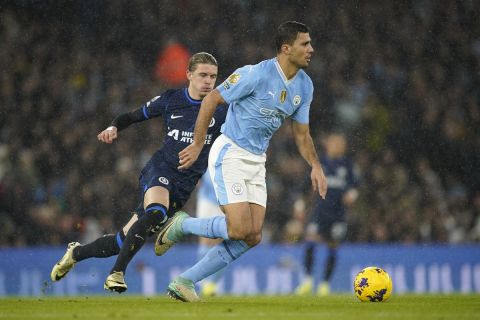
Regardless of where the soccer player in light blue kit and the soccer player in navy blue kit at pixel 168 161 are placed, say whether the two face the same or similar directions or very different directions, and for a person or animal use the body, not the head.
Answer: same or similar directions

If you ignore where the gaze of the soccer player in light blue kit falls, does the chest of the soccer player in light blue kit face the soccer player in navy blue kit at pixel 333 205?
no

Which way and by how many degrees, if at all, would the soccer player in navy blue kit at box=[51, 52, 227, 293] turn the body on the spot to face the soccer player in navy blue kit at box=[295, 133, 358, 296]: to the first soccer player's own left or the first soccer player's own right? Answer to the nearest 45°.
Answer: approximately 90° to the first soccer player's own left

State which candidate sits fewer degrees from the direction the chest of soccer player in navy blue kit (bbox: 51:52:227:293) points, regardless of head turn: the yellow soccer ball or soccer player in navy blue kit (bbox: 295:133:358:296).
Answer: the yellow soccer ball

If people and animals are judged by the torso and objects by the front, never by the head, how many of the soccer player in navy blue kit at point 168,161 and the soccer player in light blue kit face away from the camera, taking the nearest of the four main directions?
0

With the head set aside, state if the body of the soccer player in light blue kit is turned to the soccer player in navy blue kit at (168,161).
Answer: no

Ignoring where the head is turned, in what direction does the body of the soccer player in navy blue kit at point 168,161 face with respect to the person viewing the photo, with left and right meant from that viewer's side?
facing the viewer and to the right of the viewer

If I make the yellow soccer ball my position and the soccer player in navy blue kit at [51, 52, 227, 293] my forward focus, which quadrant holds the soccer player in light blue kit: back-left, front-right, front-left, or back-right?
front-left

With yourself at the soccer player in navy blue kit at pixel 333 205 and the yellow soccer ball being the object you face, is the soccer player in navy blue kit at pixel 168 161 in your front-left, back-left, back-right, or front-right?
front-right

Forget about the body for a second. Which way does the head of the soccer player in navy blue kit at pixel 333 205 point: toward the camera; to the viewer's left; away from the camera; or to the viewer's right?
toward the camera
